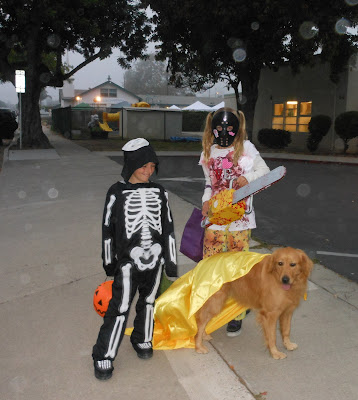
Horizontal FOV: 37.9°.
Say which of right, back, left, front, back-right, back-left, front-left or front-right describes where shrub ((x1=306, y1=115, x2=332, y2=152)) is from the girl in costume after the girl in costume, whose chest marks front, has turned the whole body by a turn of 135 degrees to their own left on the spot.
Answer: front-left

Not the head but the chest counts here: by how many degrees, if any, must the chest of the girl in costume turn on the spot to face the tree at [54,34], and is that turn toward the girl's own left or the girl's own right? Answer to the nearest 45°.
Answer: approximately 135° to the girl's own right

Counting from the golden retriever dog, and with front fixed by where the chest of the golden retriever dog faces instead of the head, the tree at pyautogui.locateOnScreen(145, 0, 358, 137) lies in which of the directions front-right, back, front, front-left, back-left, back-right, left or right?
back-left

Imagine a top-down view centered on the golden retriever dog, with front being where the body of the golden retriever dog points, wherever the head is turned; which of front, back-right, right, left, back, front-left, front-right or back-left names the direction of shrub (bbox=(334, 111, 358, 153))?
back-left

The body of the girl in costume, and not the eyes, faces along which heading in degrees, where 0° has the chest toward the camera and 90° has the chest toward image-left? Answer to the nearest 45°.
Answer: approximately 0°

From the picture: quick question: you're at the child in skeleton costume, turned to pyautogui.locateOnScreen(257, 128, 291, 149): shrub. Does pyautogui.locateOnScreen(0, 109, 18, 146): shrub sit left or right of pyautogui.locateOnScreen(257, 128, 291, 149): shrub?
left

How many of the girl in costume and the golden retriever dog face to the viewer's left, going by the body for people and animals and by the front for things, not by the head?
0

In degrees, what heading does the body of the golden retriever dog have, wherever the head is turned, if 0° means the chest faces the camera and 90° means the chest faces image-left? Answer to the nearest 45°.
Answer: approximately 315°
